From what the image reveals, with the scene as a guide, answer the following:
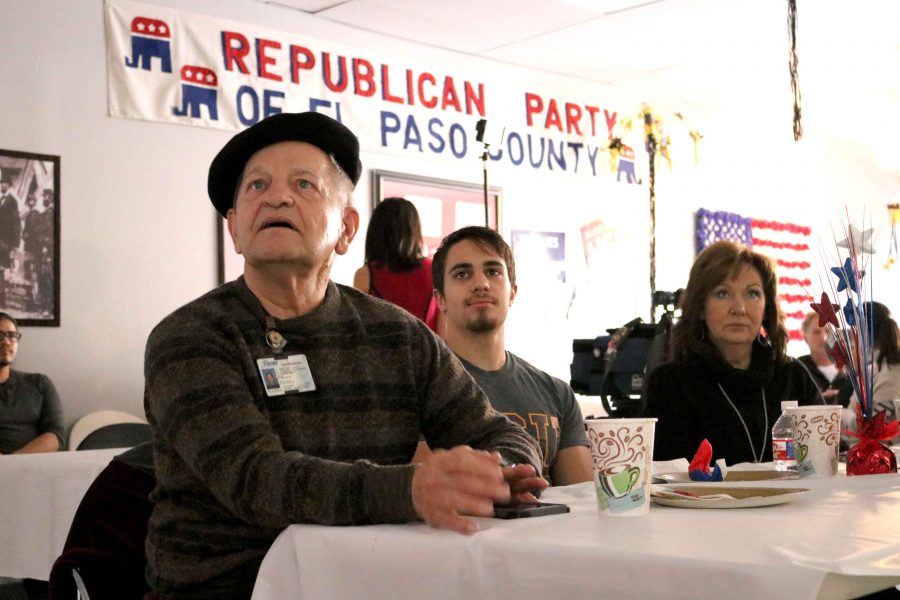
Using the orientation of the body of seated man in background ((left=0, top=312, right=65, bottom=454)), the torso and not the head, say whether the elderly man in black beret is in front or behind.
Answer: in front

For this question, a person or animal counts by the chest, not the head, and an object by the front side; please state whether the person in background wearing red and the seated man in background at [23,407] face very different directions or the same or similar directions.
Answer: very different directions

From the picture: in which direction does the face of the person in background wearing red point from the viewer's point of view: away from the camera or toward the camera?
away from the camera

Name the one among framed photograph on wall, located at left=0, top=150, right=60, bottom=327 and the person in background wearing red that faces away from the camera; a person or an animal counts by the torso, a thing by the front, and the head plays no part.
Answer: the person in background wearing red

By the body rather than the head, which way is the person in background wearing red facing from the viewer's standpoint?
away from the camera

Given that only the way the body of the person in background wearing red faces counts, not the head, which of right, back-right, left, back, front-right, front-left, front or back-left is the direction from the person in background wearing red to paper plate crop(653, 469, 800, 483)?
back

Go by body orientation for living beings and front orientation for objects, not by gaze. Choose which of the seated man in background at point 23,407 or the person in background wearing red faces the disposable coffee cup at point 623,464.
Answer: the seated man in background

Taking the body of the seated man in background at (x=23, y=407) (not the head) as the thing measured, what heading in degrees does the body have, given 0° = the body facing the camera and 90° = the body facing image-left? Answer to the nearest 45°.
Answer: approximately 0°

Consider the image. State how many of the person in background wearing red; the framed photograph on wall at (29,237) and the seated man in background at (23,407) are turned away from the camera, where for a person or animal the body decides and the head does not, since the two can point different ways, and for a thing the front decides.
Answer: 1

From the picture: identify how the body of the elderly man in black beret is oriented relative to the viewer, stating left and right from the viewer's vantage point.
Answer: facing the viewer and to the right of the viewer

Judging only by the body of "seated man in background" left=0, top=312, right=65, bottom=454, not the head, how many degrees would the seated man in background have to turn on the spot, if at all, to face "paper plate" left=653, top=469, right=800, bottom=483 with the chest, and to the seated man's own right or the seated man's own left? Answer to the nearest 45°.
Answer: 0° — they already face it
